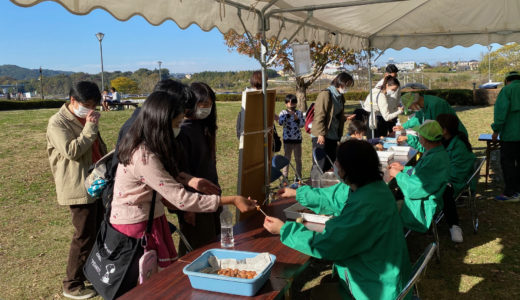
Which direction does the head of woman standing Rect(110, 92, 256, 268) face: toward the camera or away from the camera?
away from the camera

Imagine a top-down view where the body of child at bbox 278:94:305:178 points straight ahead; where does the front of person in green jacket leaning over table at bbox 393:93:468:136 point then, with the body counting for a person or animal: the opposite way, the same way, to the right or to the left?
to the right

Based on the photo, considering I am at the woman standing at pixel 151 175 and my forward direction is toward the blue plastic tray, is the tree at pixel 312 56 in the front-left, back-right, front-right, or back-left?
back-left

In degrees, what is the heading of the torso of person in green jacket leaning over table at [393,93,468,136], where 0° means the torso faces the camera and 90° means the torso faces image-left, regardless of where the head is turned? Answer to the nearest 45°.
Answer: approximately 90°

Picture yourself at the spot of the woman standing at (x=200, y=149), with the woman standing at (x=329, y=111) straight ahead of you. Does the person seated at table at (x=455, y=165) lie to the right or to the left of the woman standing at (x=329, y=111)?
right

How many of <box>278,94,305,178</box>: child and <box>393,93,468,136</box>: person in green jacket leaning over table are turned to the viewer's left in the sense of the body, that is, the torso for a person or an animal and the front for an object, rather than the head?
1

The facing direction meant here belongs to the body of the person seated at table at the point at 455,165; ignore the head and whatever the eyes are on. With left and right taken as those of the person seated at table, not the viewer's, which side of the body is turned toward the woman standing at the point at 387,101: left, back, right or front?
right

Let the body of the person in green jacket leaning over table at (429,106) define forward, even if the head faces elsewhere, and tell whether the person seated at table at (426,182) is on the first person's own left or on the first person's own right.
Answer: on the first person's own left

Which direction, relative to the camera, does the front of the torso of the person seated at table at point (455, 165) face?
to the viewer's left

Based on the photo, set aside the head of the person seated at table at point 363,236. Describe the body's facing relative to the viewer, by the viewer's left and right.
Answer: facing away from the viewer and to the left of the viewer
